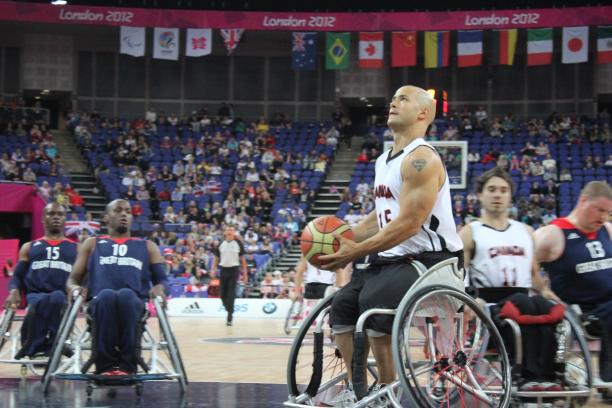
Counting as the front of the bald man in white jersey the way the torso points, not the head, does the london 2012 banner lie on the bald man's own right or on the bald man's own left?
on the bald man's own right

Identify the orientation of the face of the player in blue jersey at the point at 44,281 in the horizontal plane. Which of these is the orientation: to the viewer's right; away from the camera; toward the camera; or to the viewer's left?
toward the camera

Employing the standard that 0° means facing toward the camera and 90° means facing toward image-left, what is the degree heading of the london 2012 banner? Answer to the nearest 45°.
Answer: approximately 0°

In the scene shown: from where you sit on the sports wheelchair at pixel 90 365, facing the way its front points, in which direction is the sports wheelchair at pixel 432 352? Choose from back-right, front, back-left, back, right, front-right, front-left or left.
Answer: front-left

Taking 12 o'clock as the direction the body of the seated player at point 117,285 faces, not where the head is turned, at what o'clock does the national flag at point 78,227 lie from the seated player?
The national flag is roughly at 6 o'clock from the seated player.

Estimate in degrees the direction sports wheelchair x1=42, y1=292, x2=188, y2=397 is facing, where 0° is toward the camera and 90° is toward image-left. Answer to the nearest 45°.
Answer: approximately 0°

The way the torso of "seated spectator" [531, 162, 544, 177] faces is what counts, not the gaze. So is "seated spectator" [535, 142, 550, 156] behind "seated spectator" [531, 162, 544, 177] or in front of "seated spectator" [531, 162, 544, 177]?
behind

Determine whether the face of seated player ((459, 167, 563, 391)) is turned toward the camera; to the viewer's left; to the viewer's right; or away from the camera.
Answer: toward the camera

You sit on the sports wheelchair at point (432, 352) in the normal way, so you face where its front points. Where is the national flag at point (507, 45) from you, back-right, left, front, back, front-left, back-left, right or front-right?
back-right

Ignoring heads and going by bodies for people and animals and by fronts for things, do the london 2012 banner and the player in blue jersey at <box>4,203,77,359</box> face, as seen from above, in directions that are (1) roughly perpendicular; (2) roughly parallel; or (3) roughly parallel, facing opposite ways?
roughly parallel

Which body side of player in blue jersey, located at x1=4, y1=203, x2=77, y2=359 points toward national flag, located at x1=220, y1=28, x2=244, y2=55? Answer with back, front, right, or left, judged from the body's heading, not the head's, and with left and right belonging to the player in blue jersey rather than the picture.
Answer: back

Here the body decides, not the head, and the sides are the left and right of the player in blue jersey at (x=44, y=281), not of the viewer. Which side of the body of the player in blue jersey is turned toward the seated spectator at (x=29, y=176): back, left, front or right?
back

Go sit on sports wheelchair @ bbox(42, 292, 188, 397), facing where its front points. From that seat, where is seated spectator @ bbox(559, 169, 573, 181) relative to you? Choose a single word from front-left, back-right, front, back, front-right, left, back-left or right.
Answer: back-left

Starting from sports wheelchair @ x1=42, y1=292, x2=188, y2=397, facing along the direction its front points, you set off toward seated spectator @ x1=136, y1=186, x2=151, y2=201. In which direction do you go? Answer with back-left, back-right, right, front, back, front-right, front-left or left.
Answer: back
